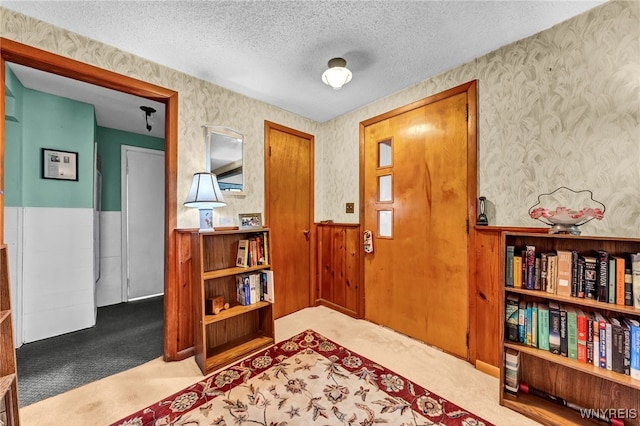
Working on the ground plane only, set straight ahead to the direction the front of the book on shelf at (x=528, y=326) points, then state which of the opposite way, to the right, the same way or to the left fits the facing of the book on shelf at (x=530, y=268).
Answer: the same way

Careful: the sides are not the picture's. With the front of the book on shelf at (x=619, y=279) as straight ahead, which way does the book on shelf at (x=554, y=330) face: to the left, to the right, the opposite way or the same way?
the same way

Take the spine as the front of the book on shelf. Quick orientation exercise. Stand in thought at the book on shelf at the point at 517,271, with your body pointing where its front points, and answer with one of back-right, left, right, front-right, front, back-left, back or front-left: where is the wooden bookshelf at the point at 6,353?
front-right

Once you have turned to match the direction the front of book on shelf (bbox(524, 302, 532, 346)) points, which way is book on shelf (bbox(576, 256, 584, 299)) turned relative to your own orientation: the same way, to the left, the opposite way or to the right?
the same way

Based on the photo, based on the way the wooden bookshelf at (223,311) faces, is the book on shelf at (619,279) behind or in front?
in front

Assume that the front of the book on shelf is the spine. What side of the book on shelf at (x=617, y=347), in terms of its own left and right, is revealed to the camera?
front

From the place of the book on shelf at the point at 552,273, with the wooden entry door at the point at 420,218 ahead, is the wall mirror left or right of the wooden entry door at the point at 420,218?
left

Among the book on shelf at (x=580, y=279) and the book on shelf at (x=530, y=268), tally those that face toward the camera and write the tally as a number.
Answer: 2

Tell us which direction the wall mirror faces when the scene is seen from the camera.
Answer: facing the viewer and to the right of the viewer

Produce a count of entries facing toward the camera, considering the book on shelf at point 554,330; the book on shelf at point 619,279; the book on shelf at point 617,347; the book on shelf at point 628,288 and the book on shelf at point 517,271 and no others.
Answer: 5

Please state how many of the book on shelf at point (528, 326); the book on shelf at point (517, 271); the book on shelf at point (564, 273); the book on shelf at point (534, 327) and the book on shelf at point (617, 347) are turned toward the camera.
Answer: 5

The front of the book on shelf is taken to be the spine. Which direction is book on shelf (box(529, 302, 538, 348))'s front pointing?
toward the camera

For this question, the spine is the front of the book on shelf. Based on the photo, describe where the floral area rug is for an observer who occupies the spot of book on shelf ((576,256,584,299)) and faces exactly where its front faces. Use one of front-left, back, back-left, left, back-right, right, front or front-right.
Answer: front-right
